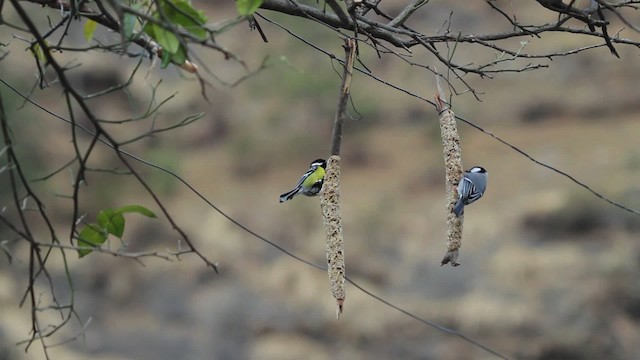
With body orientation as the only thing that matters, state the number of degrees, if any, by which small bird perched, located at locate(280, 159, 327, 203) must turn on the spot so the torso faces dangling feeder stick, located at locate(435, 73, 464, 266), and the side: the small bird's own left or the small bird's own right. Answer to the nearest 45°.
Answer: approximately 45° to the small bird's own right

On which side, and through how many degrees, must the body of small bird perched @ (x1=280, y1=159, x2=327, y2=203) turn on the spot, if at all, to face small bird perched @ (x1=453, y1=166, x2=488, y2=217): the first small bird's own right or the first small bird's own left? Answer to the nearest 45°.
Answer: approximately 45° to the first small bird's own right

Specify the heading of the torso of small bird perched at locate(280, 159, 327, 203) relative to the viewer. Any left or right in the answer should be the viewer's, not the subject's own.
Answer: facing to the right of the viewer
